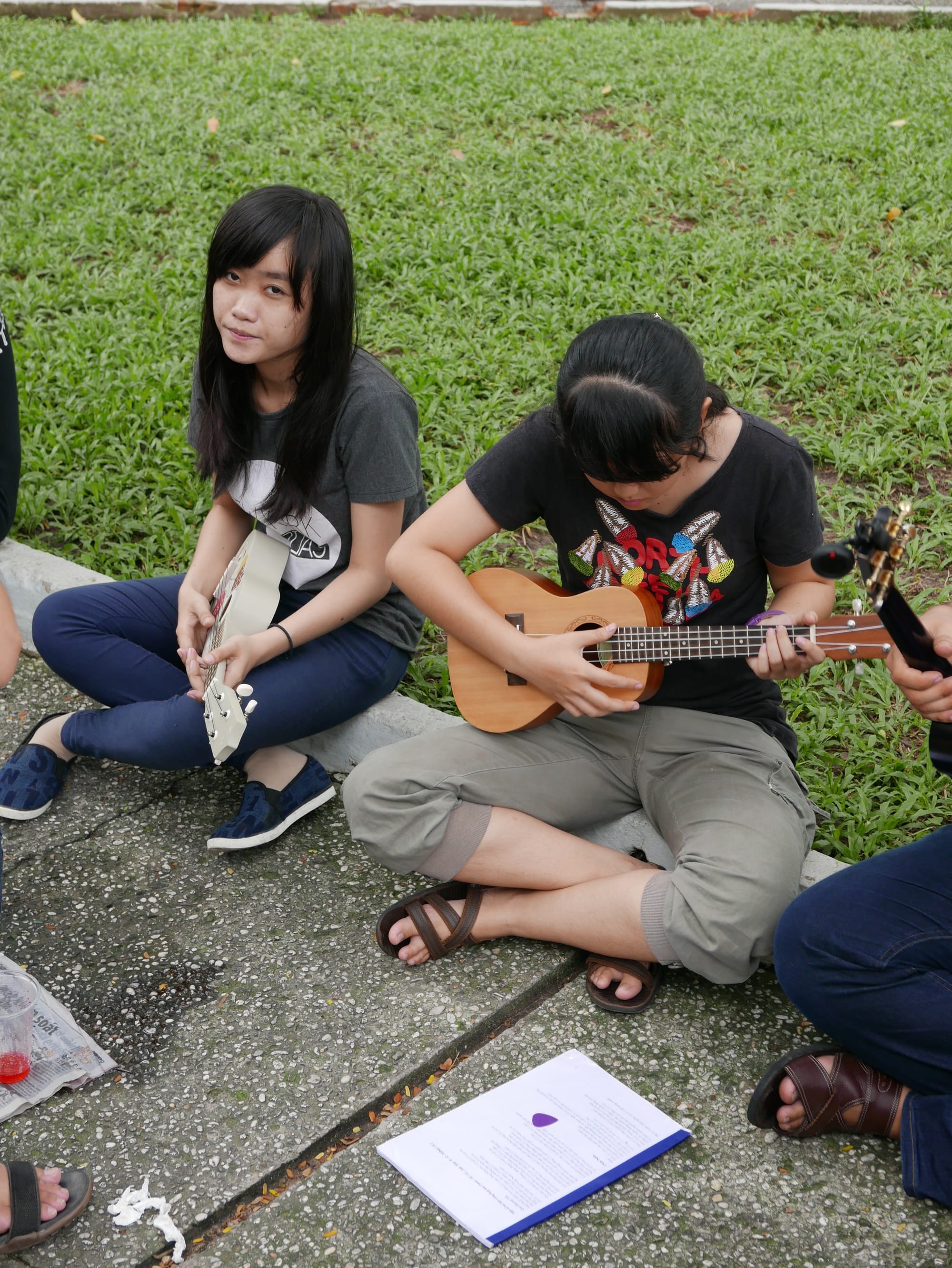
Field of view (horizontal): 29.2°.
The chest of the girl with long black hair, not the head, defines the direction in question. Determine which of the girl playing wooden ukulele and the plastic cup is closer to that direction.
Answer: the plastic cup

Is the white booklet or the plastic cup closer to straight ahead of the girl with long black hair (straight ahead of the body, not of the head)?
the plastic cup

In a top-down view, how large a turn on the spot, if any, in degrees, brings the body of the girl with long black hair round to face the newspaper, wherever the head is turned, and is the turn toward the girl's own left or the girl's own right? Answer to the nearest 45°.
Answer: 0° — they already face it

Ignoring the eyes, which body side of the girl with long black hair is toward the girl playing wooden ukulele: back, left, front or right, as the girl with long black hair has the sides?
left

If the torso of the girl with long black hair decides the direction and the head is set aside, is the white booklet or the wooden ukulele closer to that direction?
the white booklet

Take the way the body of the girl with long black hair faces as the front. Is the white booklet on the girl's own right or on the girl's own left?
on the girl's own left

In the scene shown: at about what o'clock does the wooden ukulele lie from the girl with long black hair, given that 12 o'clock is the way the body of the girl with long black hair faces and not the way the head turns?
The wooden ukulele is roughly at 9 o'clock from the girl with long black hair.

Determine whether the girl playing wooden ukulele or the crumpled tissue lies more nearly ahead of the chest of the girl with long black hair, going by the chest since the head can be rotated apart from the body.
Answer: the crumpled tissue

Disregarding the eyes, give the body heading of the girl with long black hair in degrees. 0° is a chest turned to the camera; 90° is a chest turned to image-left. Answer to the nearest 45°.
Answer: approximately 45°

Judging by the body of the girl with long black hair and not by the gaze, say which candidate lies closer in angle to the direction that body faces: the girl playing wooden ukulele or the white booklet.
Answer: the white booklet

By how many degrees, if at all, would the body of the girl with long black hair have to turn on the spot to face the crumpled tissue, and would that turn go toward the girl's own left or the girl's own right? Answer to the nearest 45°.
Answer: approximately 45° to the girl's own left
